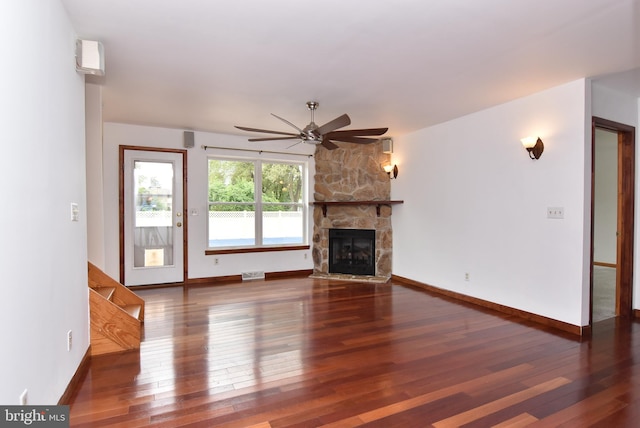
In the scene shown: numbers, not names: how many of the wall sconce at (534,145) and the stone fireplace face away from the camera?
0

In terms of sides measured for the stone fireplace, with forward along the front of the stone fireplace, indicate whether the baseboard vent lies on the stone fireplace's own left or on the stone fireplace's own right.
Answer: on the stone fireplace's own right

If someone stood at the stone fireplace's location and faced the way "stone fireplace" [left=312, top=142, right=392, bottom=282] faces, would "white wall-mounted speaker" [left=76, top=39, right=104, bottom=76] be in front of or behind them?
in front

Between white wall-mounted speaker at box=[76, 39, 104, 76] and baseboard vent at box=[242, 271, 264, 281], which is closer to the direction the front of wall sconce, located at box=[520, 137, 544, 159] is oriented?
the white wall-mounted speaker

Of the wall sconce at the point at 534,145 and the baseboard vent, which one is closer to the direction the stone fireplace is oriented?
the wall sconce

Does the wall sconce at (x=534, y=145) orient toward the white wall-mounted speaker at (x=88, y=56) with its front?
yes

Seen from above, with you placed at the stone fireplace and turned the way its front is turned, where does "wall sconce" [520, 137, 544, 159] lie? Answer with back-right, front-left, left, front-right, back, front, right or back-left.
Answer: front-left

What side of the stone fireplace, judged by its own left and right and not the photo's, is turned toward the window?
right

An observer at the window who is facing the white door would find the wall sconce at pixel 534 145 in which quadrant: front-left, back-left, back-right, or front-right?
back-left

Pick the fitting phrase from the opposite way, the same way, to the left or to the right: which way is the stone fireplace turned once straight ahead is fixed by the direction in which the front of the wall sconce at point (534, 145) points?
to the left
